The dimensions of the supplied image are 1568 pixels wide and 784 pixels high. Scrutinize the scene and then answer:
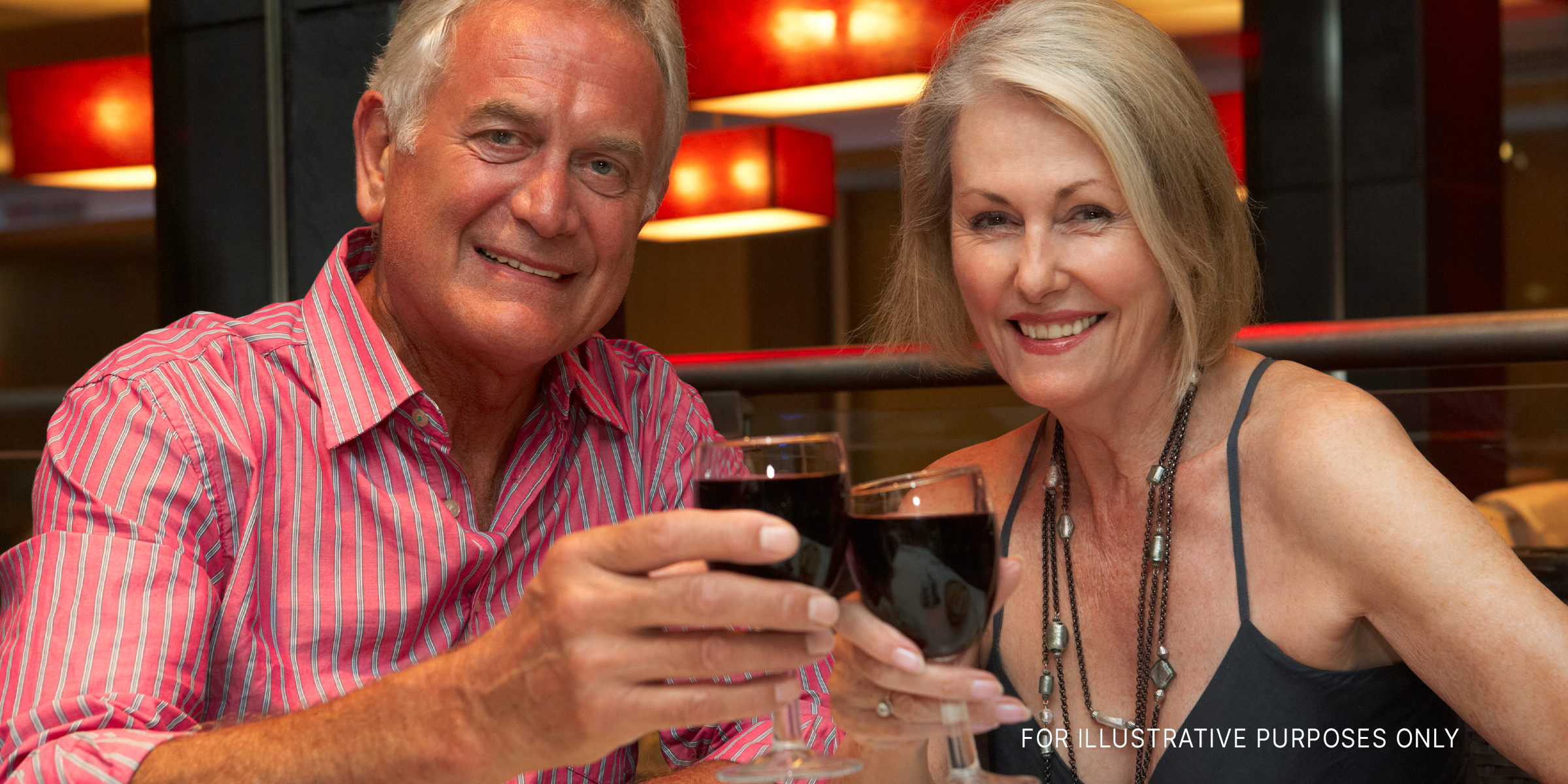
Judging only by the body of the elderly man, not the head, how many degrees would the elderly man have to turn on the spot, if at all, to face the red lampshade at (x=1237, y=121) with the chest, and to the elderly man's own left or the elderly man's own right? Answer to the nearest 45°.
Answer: approximately 90° to the elderly man's own left

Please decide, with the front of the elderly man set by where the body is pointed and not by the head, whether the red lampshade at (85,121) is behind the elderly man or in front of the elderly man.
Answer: behind

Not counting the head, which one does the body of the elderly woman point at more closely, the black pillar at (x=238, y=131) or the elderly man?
the elderly man

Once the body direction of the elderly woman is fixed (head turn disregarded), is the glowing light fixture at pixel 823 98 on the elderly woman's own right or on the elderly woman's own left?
on the elderly woman's own right

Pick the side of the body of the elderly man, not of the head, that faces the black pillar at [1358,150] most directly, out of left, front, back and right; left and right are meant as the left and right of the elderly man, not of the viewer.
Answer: left

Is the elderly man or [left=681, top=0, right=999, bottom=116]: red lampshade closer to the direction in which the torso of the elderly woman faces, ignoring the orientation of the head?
the elderly man

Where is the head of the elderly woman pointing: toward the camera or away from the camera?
toward the camera

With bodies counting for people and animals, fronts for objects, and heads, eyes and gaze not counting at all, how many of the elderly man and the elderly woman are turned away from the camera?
0

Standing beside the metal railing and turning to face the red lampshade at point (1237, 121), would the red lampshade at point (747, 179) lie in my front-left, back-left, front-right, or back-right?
front-left

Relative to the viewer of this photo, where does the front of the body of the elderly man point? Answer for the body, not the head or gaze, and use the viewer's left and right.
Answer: facing the viewer and to the right of the viewer

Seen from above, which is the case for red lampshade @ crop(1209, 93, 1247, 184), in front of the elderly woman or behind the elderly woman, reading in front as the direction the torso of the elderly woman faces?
behind

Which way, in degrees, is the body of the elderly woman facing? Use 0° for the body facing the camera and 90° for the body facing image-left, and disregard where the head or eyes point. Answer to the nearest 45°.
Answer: approximately 45°
